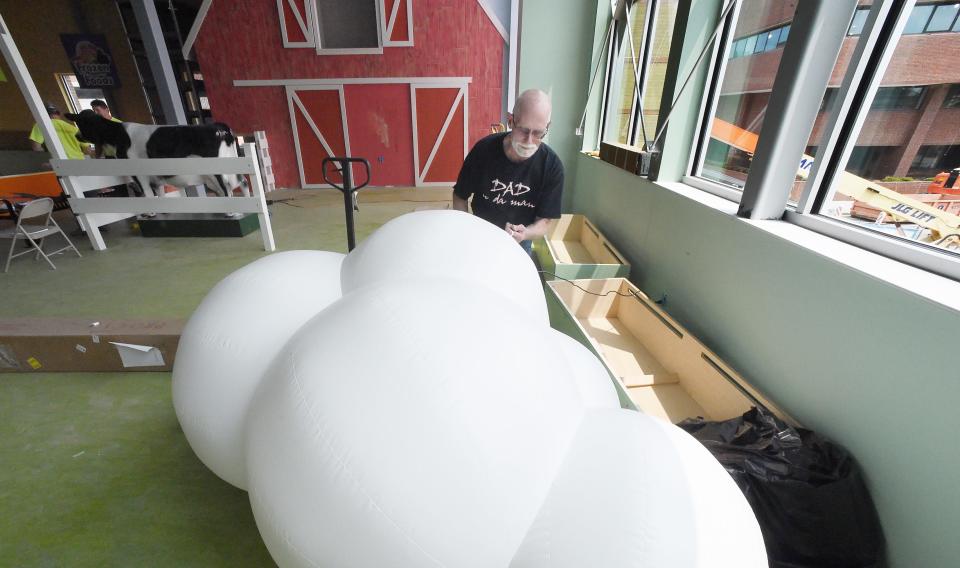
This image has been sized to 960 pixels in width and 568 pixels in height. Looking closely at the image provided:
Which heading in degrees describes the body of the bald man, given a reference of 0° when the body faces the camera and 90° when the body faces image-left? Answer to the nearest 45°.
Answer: approximately 0°

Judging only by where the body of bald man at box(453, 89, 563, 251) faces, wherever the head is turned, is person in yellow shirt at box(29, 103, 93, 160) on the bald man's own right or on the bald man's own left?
on the bald man's own right

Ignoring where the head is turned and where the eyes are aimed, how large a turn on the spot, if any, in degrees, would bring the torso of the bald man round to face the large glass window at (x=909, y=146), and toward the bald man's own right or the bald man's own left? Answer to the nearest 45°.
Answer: approximately 45° to the bald man's own left

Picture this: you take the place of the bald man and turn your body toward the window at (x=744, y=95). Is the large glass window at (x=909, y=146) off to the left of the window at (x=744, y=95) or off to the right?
right

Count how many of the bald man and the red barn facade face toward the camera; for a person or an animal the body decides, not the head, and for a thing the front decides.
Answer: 2

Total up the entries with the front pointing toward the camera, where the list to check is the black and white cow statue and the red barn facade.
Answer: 1

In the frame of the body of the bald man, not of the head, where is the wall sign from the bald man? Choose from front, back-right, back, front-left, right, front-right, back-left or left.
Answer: back-right

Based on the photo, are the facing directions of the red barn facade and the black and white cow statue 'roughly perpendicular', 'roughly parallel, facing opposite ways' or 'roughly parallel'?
roughly perpendicular

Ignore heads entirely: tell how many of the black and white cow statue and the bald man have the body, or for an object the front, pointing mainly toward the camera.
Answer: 1

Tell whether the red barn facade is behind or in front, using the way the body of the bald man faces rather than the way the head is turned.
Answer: behind

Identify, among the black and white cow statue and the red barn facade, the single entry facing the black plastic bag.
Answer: the red barn facade

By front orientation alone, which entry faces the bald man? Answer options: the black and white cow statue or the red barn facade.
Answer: the red barn facade

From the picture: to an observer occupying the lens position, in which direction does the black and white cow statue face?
facing to the left of the viewer
